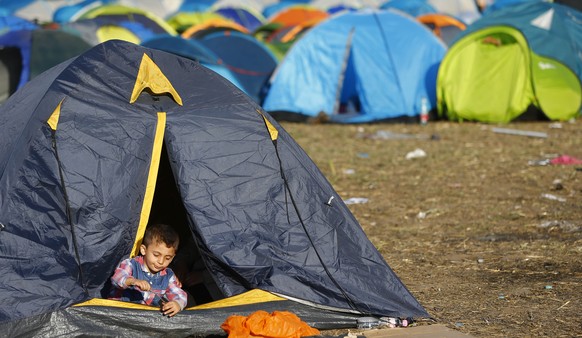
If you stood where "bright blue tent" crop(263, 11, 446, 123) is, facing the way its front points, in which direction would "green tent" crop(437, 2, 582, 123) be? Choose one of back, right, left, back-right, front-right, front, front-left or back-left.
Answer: left

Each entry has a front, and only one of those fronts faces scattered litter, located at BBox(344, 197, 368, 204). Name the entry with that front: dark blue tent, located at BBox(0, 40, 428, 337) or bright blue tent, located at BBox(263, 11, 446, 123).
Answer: the bright blue tent

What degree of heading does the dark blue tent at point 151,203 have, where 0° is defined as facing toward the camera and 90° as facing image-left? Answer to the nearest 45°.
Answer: approximately 0°

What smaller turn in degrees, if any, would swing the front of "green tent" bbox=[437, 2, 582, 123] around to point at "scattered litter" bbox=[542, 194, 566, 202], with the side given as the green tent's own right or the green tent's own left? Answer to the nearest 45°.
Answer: approximately 45° to the green tent's own left

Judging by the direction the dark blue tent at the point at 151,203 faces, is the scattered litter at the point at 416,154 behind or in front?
behind

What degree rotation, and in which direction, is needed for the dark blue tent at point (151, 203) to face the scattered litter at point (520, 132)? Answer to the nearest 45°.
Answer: approximately 135° to its left

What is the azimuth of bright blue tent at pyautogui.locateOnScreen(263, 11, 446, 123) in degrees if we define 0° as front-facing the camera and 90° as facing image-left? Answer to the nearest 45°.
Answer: approximately 0°

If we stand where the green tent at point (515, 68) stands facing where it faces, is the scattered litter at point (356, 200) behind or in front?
in front

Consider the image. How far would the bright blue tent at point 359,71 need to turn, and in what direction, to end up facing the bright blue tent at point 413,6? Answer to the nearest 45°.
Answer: approximately 180°

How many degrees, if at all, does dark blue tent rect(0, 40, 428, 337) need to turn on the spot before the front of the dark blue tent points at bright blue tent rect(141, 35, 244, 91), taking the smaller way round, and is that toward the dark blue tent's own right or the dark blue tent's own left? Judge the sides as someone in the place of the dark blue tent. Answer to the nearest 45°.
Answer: approximately 180°

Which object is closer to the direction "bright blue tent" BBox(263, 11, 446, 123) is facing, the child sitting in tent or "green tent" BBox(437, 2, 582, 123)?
the child sitting in tent

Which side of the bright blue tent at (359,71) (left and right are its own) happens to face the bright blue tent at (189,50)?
right

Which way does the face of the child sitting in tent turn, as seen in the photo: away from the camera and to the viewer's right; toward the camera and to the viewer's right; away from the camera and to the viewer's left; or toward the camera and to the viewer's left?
toward the camera and to the viewer's right

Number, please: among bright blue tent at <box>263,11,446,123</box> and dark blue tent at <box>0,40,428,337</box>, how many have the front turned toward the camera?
2
